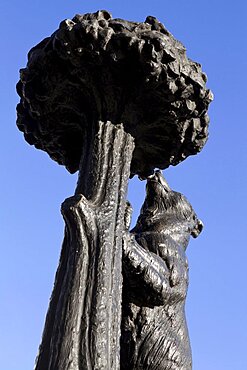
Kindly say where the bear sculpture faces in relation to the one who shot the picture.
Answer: facing to the left of the viewer
